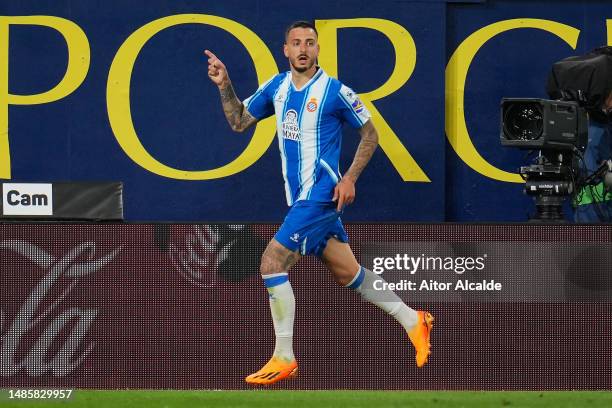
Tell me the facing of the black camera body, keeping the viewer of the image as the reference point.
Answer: facing the viewer and to the left of the viewer
